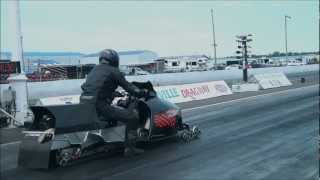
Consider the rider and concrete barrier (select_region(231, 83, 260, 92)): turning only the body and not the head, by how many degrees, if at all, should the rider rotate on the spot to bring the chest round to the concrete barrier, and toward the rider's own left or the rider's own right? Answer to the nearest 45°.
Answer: approximately 45° to the rider's own left

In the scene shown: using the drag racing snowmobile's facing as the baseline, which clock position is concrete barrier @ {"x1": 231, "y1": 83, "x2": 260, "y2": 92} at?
The concrete barrier is roughly at 11 o'clock from the drag racing snowmobile.

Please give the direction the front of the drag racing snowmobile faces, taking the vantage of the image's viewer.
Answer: facing away from the viewer and to the right of the viewer
